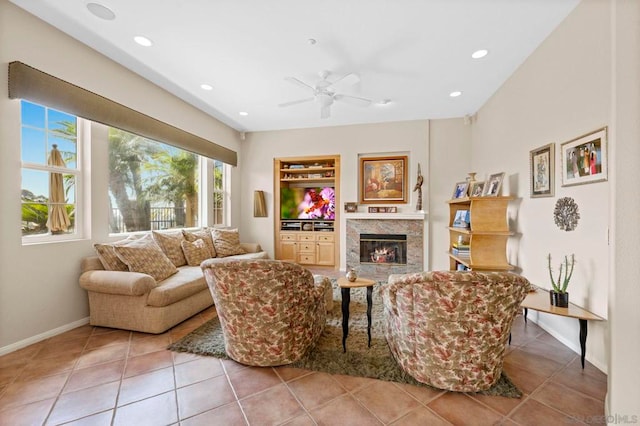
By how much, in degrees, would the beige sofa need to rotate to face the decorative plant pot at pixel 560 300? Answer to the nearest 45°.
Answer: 0° — it already faces it

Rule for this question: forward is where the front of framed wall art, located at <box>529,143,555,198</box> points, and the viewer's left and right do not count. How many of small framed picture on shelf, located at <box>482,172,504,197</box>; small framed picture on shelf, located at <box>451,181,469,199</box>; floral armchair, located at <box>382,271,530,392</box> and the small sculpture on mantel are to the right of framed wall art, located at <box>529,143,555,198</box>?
3

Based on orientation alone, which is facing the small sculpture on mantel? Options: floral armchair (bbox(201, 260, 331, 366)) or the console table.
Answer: the floral armchair

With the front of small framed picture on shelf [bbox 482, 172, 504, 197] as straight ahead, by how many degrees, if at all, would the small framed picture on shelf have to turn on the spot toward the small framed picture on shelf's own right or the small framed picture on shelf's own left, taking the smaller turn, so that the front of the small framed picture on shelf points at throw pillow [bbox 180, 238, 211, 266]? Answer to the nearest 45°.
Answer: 0° — it already faces it

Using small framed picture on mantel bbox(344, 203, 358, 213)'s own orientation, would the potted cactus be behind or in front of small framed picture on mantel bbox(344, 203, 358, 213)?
in front

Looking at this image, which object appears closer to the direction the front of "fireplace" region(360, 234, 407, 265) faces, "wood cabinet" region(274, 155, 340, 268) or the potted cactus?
the potted cactus

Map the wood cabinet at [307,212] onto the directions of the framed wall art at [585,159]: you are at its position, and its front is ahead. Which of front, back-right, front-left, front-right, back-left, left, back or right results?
front-right

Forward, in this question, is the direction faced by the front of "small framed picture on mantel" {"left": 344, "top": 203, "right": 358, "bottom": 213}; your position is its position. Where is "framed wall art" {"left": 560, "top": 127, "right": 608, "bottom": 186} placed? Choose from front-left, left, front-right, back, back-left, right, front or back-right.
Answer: front-left

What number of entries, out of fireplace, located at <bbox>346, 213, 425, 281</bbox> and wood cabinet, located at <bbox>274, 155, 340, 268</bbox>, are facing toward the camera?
2

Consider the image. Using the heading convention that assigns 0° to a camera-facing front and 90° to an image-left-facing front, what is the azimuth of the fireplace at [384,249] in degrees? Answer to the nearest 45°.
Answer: approximately 0°

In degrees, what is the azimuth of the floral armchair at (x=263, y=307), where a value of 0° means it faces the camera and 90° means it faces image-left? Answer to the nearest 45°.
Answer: approximately 225°

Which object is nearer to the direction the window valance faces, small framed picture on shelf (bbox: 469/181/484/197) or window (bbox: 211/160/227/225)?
the small framed picture on shelf

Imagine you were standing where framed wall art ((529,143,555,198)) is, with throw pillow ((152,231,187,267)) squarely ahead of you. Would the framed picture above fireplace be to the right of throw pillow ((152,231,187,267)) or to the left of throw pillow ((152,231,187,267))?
right

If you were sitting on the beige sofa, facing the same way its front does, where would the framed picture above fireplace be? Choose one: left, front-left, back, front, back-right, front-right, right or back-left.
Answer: front-left
